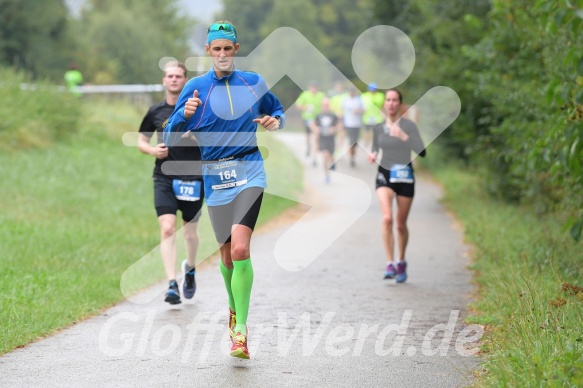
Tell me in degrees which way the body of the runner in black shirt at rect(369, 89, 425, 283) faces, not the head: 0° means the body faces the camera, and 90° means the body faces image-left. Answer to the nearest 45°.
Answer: approximately 0°

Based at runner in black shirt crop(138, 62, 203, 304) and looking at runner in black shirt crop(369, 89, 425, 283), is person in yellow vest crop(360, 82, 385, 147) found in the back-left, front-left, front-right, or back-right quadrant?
front-left

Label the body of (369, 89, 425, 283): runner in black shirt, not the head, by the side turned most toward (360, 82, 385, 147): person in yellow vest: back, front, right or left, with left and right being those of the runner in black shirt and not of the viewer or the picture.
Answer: back

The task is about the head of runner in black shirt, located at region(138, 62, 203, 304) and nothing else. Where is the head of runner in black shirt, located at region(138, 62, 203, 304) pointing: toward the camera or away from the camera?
toward the camera

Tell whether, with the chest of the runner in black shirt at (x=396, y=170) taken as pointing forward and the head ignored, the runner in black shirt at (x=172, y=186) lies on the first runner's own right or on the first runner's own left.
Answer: on the first runner's own right

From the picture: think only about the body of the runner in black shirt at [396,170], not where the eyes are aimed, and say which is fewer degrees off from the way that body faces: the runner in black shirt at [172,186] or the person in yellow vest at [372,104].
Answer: the runner in black shirt

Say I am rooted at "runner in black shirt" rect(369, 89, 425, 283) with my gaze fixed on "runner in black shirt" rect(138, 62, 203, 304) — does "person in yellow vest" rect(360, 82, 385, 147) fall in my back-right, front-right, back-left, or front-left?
back-right
